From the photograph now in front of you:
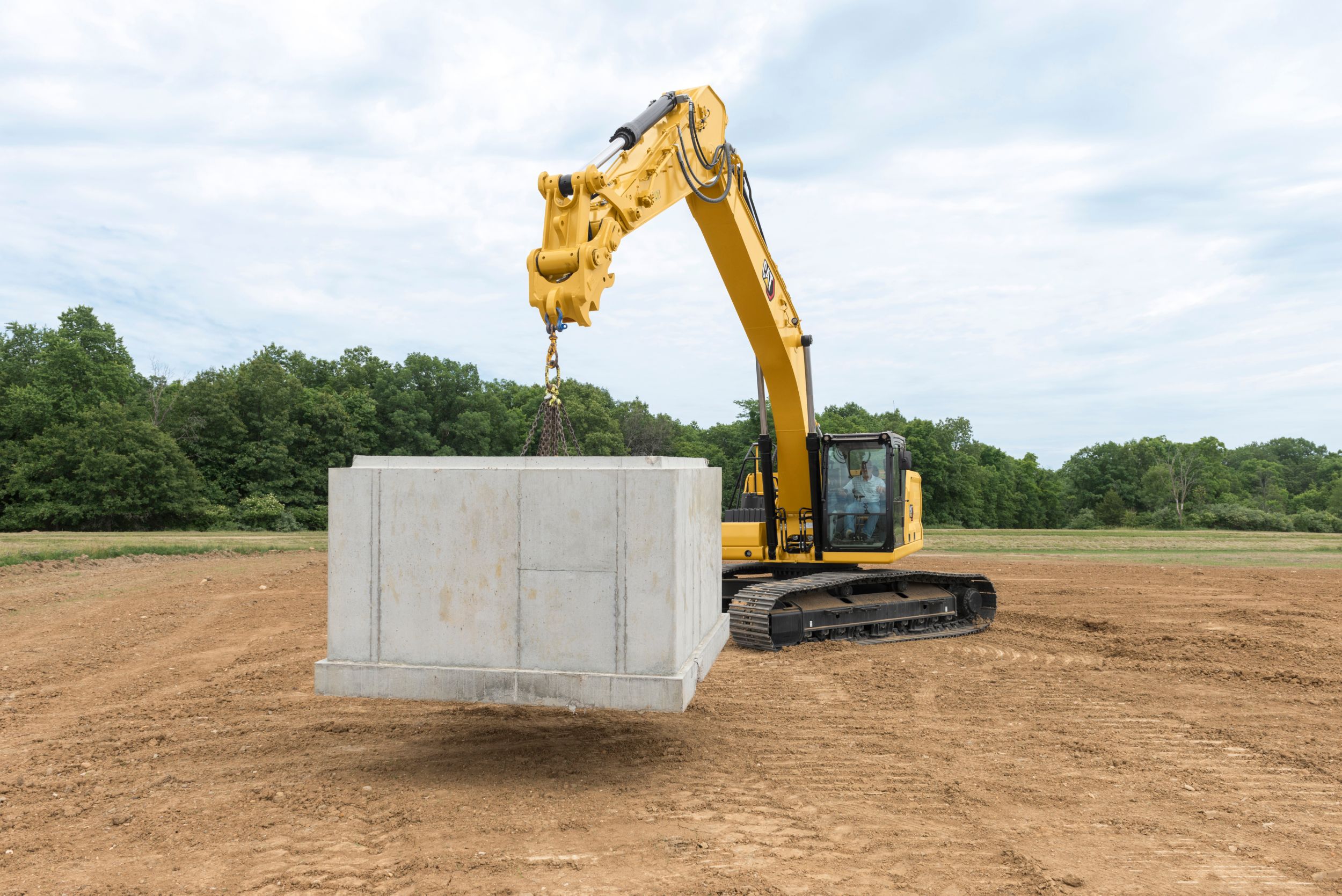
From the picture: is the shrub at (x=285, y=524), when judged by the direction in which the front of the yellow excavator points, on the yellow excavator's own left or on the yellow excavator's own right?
on the yellow excavator's own right

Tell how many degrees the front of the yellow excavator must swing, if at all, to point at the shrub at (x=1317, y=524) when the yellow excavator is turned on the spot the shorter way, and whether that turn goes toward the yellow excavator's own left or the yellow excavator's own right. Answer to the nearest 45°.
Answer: approximately 180°

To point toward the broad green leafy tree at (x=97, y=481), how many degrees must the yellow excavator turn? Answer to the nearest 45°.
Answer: approximately 90° to its right

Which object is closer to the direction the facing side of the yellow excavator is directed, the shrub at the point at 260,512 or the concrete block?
the concrete block

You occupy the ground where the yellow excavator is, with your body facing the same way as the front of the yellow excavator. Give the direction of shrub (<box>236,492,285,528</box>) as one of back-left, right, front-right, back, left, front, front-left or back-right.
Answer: right

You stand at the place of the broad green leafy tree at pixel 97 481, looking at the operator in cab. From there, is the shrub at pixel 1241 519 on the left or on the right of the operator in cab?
left

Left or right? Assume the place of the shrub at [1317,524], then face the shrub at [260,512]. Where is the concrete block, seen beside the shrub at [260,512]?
left

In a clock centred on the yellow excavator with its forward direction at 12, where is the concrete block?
The concrete block is roughly at 11 o'clock from the yellow excavator.

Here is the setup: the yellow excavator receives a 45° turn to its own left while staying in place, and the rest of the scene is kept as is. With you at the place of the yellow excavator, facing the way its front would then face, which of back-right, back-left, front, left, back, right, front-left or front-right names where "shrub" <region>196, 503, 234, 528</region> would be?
back-right

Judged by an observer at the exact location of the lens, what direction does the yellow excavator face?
facing the viewer and to the left of the viewer

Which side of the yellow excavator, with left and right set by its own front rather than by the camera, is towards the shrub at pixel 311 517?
right
